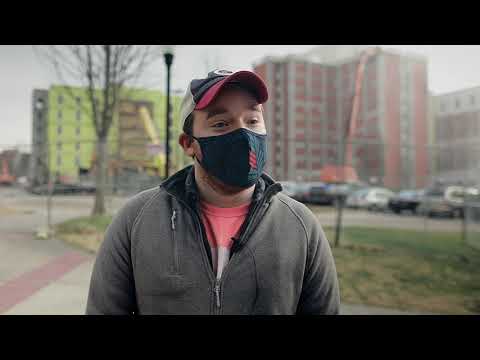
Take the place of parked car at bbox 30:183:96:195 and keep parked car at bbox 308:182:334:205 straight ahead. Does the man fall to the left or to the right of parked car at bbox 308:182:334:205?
right

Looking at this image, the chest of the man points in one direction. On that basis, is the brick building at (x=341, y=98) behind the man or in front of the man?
behind

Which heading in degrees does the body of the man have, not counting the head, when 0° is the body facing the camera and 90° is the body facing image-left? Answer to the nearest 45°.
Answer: approximately 0°
